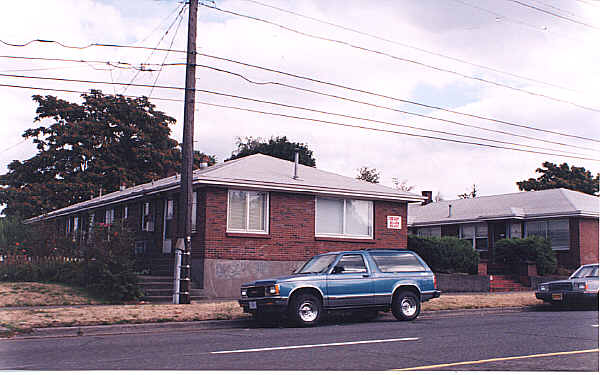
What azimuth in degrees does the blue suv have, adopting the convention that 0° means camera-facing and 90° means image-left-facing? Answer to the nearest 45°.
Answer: approximately 45°

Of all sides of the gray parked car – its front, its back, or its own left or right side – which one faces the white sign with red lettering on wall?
right

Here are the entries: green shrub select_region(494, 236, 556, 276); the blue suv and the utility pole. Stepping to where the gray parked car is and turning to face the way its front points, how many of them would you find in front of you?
2

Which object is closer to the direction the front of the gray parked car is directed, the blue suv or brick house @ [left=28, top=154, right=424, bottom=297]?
the blue suv

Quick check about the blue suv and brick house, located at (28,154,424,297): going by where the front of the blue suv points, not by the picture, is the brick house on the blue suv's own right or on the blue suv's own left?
on the blue suv's own right

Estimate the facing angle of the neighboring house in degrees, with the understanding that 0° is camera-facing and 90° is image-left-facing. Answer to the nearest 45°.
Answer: approximately 45°

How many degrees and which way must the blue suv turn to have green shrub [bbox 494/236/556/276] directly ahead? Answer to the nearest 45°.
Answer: approximately 180°
